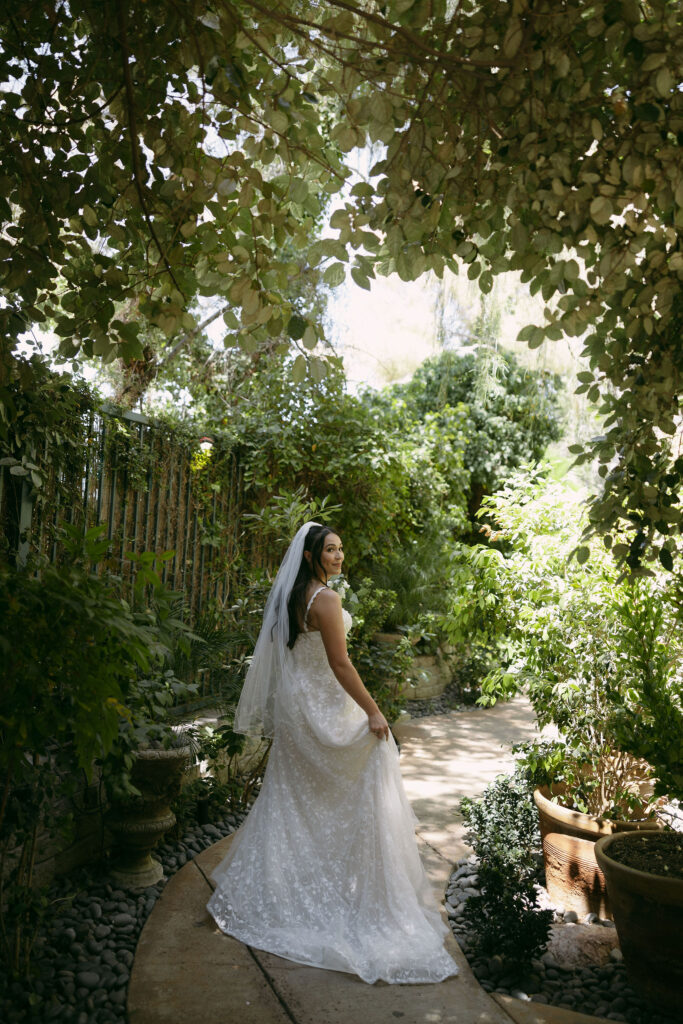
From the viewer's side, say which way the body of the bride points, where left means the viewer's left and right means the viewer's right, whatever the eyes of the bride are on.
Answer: facing away from the viewer and to the right of the viewer

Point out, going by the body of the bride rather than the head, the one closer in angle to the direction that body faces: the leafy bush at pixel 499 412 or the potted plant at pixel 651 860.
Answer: the leafy bush

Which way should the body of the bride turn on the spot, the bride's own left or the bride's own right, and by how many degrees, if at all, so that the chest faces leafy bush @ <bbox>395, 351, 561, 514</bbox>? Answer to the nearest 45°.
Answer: approximately 45° to the bride's own left

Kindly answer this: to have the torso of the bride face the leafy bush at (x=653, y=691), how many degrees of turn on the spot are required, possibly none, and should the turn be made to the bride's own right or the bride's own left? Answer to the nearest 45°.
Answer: approximately 45° to the bride's own right

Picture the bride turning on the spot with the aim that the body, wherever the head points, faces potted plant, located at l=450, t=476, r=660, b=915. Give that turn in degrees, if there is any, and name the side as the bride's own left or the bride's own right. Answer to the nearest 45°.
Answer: approximately 45° to the bride's own right

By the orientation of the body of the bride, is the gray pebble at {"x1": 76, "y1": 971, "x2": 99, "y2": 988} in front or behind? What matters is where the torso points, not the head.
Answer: behind

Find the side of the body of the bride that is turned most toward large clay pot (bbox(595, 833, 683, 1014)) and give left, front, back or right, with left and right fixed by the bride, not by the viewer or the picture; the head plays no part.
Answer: right

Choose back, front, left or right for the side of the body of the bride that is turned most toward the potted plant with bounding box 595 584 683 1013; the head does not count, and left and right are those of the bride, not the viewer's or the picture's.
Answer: right

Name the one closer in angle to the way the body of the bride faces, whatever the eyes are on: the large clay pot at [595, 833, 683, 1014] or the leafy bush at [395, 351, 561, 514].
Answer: the leafy bush
